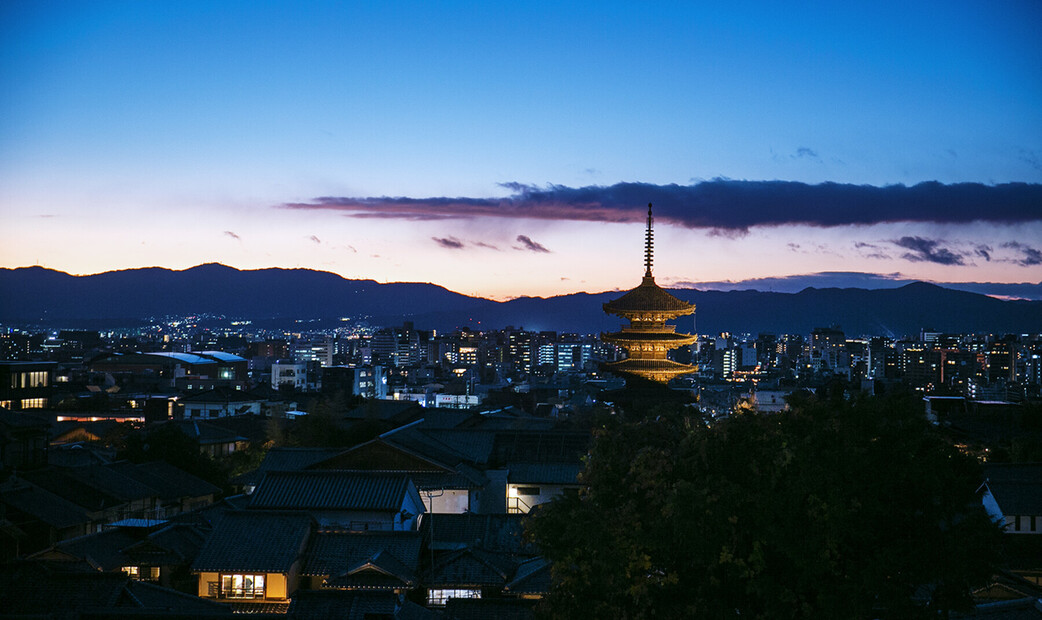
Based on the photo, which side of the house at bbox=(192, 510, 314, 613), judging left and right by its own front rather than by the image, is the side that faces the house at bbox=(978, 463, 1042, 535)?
left

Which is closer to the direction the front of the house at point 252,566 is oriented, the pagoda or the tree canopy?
the tree canopy

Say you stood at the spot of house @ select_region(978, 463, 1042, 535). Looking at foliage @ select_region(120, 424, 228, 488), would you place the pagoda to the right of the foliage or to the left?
right

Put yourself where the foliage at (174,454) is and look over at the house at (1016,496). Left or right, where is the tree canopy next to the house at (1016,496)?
right

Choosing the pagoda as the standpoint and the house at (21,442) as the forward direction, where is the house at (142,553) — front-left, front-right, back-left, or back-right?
front-left

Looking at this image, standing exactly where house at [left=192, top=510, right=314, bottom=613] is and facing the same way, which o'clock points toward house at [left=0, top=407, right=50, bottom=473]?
house at [left=0, top=407, right=50, bottom=473] is roughly at 5 o'clock from house at [left=192, top=510, right=314, bottom=613].

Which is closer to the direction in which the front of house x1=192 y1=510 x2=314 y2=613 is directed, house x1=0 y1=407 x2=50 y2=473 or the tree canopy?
the tree canopy

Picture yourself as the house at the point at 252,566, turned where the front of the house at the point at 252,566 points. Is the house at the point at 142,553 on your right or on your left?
on your right

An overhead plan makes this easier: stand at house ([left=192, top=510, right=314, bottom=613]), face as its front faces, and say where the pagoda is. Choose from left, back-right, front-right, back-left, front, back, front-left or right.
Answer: back-left

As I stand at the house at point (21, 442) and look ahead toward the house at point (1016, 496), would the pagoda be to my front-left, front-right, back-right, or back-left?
front-left

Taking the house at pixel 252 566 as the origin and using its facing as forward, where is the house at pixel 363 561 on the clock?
the house at pixel 363 561 is roughly at 9 o'clock from the house at pixel 252 566.

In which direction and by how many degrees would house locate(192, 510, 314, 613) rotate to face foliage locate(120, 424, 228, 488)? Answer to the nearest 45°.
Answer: approximately 180°

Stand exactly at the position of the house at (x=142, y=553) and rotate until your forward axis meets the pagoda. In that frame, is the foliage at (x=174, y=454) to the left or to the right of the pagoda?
left

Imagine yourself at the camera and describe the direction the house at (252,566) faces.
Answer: facing the viewer
